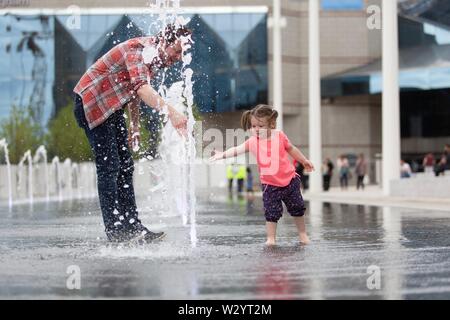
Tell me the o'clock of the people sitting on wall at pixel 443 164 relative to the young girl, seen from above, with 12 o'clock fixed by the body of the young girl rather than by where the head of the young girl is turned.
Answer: The people sitting on wall is roughly at 5 o'clock from the young girl.

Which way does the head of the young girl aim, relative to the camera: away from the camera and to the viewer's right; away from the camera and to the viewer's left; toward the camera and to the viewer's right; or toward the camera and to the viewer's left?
toward the camera and to the viewer's left

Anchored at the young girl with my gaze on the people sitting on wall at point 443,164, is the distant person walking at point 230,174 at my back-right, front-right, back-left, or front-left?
front-left

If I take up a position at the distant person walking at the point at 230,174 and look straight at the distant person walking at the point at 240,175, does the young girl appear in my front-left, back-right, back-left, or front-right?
front-right

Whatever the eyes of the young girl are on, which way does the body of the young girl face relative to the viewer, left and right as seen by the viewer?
facing the viewer and to the left of the viewer

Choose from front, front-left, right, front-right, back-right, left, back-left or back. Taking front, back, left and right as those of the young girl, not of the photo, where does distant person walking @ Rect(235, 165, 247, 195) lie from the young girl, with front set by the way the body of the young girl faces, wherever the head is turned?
back-right

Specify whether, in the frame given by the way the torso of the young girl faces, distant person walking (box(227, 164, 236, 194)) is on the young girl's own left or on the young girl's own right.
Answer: on the young girl's own right
